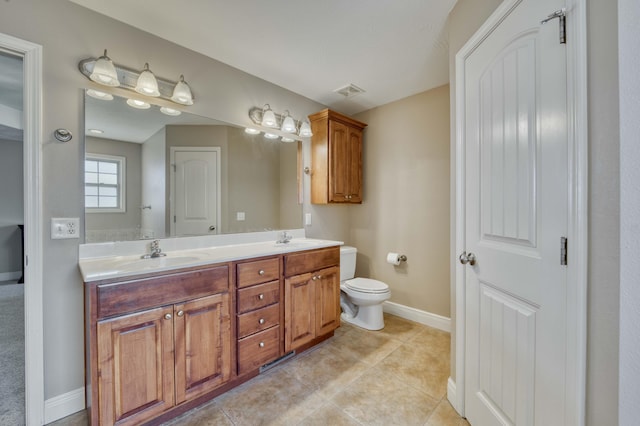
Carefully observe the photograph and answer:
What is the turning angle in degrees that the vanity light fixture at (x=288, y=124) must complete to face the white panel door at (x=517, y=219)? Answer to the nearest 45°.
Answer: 0° — it already faces it

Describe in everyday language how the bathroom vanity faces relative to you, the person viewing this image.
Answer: facing the viewer and to the right of the viewer

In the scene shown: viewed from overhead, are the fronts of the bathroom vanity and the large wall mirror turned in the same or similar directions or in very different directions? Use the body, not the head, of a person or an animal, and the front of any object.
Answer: same or similar directions

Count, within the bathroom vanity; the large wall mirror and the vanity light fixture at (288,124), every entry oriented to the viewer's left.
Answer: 0

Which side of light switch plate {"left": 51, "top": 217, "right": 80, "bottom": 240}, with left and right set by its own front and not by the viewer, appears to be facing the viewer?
front

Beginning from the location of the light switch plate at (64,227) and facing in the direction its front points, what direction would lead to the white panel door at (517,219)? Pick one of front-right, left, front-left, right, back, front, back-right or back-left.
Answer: front-left

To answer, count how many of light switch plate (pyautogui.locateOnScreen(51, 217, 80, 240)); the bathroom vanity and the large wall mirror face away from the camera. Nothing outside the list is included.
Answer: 0

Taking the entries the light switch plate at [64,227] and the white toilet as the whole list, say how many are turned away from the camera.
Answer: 0

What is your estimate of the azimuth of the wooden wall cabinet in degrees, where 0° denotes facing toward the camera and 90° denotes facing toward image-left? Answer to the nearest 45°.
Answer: approximately 315°

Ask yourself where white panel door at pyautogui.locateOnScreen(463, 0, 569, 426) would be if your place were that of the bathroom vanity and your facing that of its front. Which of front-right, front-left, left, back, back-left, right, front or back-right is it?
front
